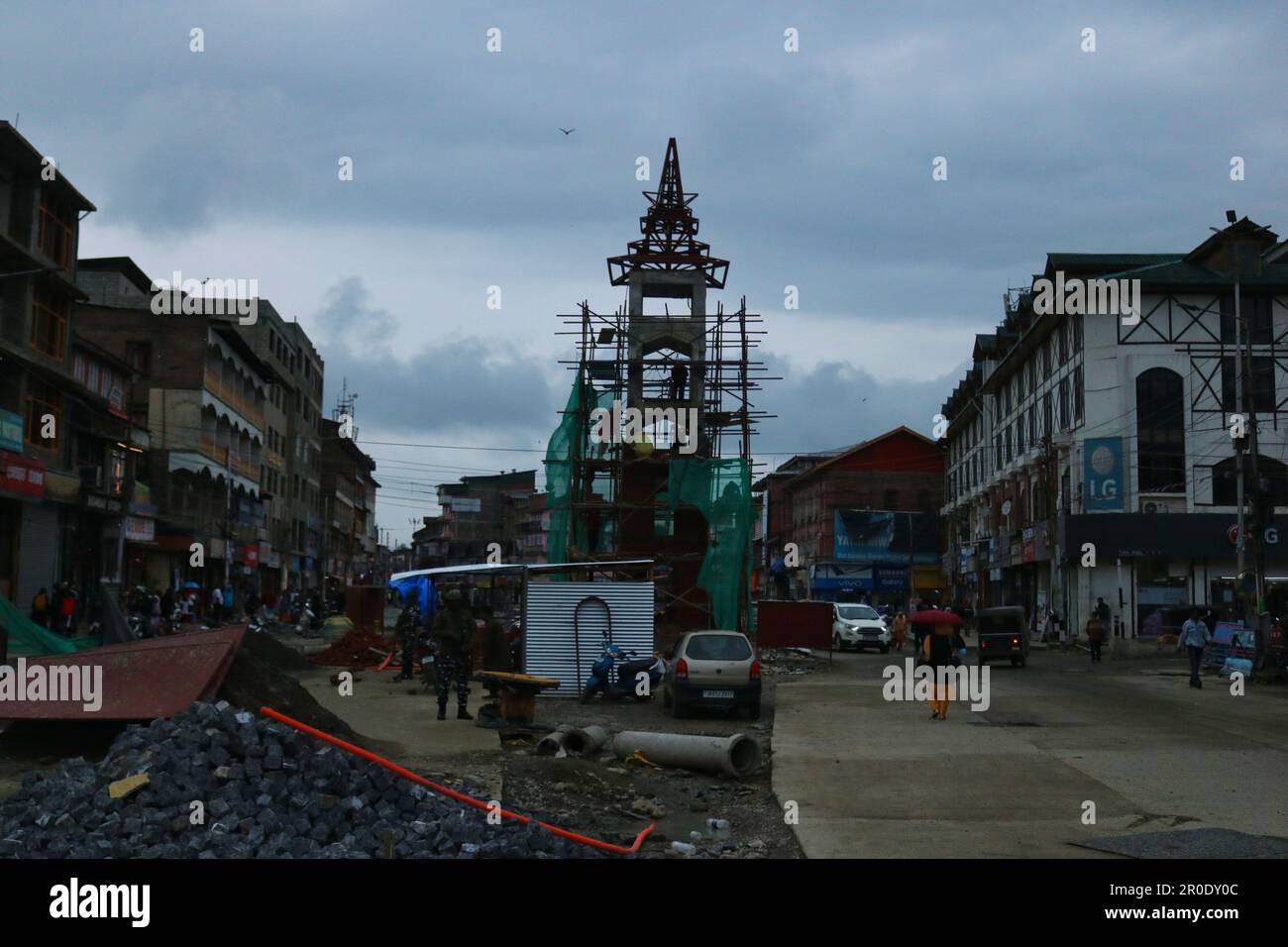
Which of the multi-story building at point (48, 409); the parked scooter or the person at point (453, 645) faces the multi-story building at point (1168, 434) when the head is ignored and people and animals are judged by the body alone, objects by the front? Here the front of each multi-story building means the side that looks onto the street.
the multi-story building at point (48, 409)

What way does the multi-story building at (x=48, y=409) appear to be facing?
to the viewer's right

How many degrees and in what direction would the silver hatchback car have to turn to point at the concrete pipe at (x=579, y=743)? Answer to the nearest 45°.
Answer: approximately 180°

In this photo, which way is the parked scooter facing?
to the viewer's left

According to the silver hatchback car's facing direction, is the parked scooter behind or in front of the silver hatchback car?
in front

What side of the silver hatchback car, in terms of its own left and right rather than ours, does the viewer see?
back

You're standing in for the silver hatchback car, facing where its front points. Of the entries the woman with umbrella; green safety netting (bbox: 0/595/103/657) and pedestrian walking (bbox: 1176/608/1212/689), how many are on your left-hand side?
1

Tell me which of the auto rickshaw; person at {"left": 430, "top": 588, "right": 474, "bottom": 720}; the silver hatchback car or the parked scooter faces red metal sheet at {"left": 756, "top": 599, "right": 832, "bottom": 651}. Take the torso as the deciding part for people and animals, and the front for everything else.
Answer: the silver hatchback car

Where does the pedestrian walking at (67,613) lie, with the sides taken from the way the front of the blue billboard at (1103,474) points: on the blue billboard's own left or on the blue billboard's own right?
on the blue billboard's own right

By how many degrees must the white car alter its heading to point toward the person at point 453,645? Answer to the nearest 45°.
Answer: approximately 45° to its right

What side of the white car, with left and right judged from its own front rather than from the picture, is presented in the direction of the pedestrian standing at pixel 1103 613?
left
